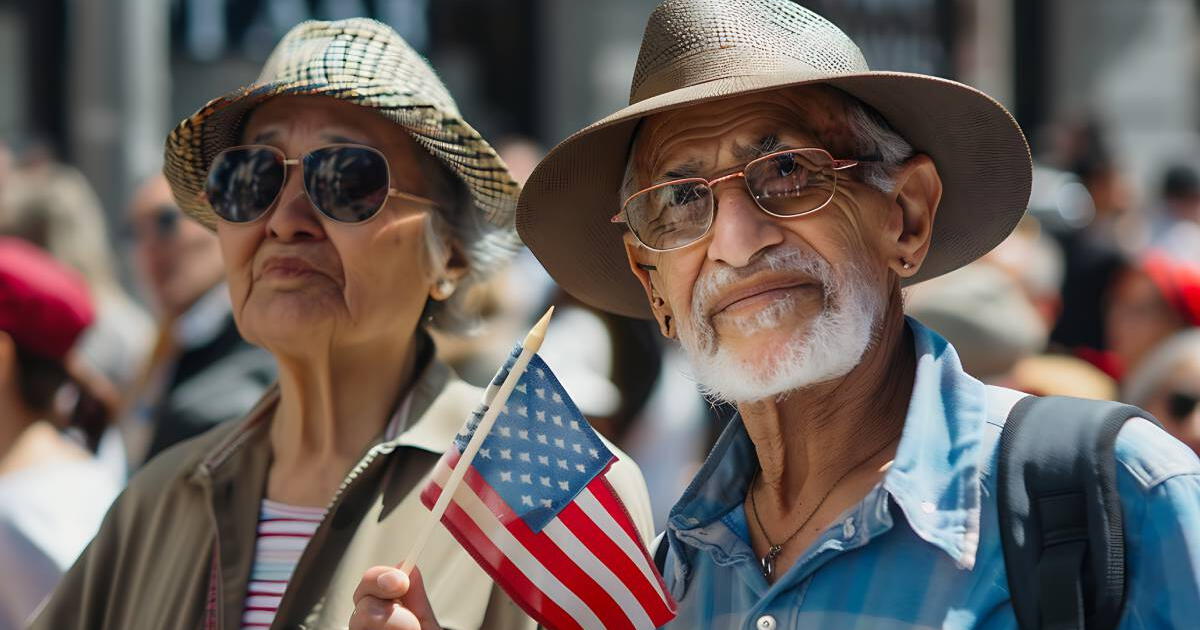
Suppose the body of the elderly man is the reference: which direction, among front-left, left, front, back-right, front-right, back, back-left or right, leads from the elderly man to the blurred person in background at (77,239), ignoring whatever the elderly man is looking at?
right

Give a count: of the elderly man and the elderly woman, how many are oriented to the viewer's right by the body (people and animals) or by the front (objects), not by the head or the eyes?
0

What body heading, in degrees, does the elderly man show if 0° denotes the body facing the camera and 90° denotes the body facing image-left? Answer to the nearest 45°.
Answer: approximately 45°

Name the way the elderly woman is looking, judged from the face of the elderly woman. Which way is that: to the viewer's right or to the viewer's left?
to the viewer's left

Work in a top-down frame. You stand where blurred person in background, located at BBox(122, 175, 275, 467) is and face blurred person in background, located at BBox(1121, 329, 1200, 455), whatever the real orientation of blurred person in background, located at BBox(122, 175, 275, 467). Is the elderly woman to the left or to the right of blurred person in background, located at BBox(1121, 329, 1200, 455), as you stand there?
right

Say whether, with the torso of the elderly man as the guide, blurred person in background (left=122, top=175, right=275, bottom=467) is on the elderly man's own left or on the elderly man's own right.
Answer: on the elderly man's own right

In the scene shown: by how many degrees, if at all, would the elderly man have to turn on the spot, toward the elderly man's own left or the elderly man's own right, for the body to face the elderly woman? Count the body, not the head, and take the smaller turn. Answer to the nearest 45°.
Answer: approximately 45° to the elderly man's own right

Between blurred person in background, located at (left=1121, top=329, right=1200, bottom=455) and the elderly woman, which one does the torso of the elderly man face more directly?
the elderly woman

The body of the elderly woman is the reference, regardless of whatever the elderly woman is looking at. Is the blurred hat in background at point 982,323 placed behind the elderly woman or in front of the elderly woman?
behind

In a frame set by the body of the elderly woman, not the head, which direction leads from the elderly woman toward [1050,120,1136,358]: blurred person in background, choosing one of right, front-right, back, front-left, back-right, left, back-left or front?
back

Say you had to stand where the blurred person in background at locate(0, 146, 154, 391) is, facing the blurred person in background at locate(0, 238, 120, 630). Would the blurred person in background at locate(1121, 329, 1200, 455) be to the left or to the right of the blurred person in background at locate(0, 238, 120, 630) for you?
left
